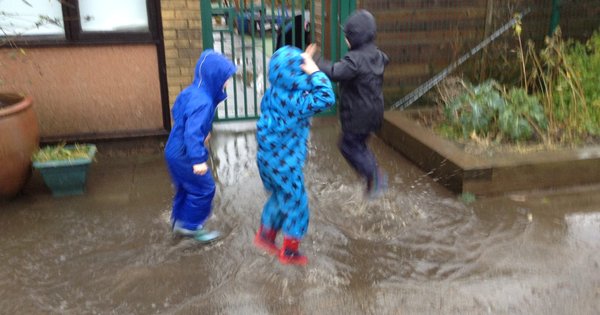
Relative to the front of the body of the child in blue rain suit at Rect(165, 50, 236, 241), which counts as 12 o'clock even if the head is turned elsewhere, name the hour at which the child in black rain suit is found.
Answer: The child in black rain suit is roughly at 11 o'clock from the child in blue rain suit.

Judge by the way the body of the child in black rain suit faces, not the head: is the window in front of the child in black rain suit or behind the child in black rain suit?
in front

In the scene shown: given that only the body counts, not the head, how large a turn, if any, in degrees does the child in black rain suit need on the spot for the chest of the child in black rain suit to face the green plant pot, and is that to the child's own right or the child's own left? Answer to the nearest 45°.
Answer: approximately 45° to the child's own left

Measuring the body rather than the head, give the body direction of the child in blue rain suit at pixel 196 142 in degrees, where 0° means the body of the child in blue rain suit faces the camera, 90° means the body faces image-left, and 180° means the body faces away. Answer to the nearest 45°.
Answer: approximately 270°

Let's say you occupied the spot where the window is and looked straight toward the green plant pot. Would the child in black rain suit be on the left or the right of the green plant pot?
left

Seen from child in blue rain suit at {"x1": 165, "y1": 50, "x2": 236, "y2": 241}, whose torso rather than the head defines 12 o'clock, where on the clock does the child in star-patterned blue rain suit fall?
The child in star-patterned blue rain suit is roughly at 1 o'clock from the child in blue rain suit.

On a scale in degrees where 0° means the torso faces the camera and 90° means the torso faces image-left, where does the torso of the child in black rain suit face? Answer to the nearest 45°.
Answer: approximately 135°

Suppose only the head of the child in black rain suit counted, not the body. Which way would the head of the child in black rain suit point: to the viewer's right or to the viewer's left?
to the viewer's left

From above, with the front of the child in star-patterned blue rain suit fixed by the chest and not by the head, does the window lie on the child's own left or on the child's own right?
on the child's own left

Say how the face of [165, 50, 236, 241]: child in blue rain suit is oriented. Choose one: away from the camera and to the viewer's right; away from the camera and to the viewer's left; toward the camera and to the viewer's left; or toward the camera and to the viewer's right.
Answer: away from the camera and to the viewer's right
